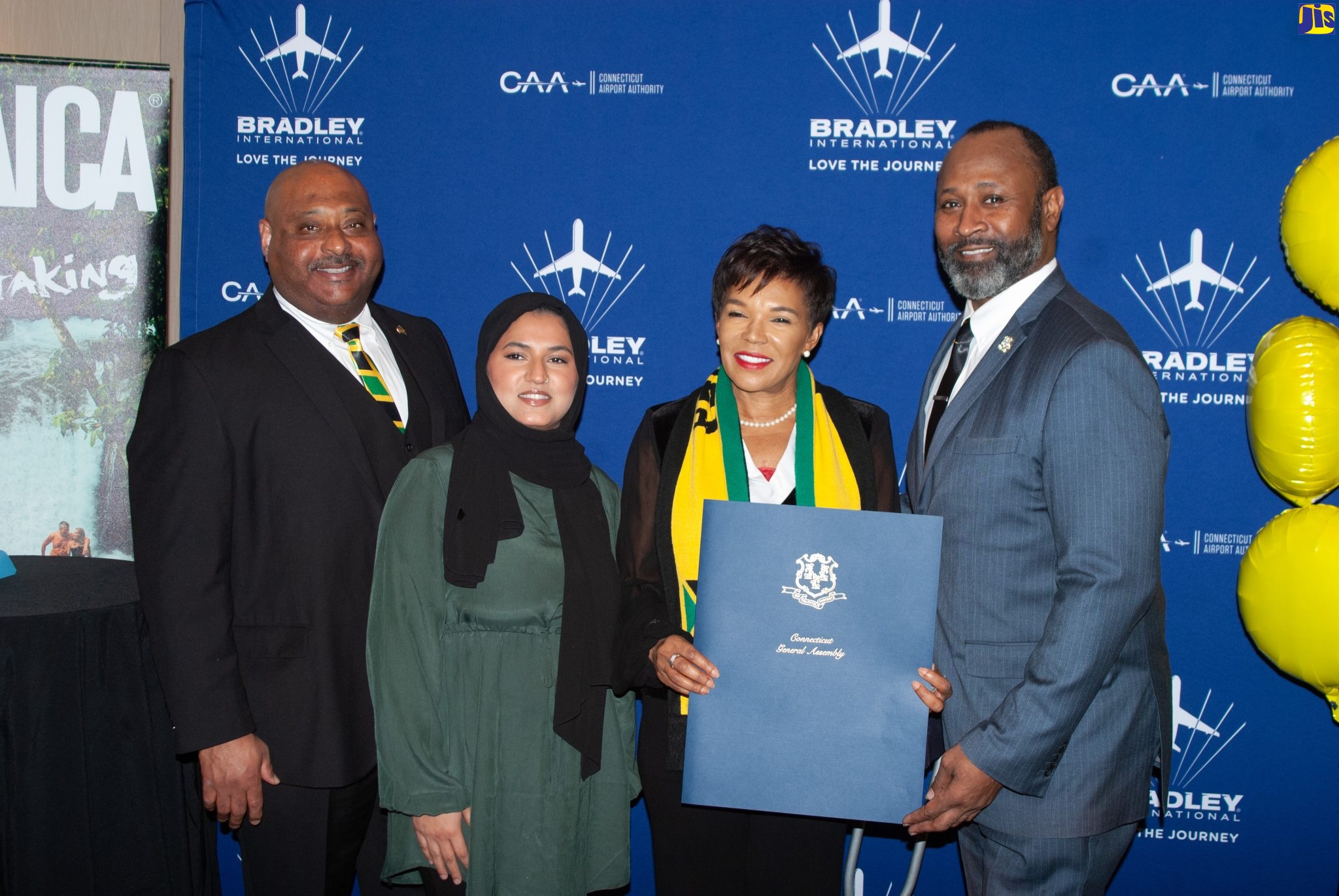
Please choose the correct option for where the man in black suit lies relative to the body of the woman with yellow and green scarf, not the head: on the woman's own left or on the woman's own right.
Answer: on the woman's own right

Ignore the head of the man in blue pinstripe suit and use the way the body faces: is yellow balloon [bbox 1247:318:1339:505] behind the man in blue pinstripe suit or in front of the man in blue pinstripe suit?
behind

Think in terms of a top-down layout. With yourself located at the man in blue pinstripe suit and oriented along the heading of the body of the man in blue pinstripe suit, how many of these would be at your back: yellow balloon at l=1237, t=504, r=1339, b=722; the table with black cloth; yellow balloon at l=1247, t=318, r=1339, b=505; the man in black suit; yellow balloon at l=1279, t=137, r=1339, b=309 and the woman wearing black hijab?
3

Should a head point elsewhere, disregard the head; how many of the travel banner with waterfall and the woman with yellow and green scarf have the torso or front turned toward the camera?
2

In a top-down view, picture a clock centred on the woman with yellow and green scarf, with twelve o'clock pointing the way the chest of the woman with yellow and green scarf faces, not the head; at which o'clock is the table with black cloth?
The table with black cloth is roughly at 3 o'clock from the woman with yellow and green scarf.

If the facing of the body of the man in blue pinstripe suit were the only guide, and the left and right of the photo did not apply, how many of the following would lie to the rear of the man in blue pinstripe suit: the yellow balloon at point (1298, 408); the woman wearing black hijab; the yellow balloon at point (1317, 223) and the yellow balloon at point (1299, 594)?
3

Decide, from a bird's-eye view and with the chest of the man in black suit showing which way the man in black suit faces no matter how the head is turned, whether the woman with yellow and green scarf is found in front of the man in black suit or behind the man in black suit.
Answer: in front

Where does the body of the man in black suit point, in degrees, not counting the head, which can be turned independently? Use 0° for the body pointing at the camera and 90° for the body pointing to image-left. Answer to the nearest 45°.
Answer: approximately 315°

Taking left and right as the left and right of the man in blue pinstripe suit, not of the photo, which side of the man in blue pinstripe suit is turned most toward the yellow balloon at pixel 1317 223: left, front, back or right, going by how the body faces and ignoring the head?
back

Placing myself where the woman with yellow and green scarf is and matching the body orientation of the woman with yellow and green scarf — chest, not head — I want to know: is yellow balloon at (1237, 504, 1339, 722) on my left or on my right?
on my left

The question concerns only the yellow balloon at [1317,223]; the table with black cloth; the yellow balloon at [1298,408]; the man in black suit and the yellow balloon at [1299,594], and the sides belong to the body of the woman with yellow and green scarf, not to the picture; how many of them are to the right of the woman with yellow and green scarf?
2
